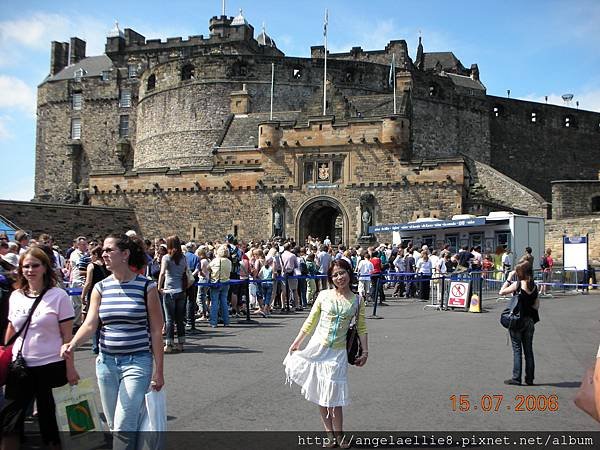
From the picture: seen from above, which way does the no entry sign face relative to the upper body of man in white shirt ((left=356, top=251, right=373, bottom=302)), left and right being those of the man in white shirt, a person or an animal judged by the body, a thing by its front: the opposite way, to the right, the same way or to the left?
the opposite way

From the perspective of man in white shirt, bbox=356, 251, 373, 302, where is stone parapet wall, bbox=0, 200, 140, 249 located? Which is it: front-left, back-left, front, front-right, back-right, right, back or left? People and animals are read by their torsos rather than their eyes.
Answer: front-left

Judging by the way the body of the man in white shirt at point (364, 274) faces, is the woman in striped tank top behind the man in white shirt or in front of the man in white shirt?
behind

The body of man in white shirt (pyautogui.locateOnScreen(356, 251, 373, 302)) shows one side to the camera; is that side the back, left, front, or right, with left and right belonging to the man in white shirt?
back

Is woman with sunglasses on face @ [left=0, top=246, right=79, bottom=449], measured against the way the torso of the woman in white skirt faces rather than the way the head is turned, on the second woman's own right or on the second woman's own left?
on the second woman's own right

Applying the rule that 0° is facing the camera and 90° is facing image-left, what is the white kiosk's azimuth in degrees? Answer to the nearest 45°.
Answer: approximately 45°

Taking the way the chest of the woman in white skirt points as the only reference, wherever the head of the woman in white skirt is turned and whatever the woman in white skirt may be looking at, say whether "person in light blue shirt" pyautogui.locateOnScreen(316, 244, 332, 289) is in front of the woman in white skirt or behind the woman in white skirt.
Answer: behind

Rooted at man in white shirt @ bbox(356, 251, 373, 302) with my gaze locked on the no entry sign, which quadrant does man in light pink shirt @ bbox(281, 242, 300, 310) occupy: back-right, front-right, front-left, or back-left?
back-right

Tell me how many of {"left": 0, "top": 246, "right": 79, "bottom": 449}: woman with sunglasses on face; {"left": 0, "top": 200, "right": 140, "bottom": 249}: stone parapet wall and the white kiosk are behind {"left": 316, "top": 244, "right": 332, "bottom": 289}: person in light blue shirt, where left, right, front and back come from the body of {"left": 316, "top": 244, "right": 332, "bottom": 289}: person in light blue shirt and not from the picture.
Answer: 1

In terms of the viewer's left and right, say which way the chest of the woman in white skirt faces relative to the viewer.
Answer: facing the viewer

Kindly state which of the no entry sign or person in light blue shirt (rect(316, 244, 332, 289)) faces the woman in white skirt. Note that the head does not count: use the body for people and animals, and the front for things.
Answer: the no entry sign

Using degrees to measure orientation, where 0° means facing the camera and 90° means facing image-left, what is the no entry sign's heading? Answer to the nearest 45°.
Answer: approximately 0°

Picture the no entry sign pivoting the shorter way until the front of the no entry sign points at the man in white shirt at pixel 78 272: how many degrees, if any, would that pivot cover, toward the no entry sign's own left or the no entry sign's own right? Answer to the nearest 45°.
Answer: approximately 45° to the no entry sign's own right

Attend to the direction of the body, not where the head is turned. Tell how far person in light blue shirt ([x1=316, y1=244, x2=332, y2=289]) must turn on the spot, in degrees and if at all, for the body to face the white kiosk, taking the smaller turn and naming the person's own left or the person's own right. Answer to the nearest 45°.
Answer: approximately 45° to the person's own right

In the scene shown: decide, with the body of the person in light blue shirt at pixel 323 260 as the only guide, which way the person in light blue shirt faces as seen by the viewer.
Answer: away from the camera

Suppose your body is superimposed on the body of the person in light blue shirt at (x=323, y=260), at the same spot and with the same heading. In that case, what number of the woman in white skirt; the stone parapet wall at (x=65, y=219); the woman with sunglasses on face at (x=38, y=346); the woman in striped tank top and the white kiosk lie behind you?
3
